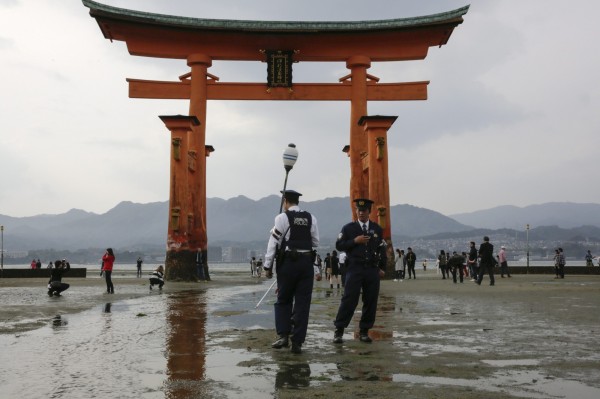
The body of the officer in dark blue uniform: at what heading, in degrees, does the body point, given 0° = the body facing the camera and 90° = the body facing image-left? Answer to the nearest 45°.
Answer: approximately 0°

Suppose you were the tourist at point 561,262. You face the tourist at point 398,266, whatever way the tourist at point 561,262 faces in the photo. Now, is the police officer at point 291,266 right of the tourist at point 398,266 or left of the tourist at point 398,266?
left

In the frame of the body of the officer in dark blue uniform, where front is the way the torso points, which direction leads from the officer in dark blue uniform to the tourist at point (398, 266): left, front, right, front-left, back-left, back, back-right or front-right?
back

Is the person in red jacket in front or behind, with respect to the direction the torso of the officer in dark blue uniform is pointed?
behind

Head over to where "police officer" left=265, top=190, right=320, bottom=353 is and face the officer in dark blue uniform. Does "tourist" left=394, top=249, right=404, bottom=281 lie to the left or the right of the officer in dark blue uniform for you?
left

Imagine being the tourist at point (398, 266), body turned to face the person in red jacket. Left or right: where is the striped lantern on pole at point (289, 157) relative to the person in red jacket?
left
